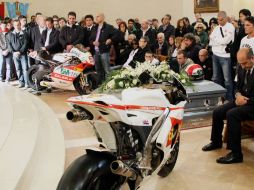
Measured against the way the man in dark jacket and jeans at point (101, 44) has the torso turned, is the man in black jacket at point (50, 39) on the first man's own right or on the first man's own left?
on the first man's own right

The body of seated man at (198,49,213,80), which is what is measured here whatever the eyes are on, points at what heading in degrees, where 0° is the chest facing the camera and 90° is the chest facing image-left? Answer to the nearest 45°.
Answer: approximately 45°

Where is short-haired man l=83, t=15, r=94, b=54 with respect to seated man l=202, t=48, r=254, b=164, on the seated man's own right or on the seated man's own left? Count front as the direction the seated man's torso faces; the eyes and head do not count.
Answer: on the seated man's own right

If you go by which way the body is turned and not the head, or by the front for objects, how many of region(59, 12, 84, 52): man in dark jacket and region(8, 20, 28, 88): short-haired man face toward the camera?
2

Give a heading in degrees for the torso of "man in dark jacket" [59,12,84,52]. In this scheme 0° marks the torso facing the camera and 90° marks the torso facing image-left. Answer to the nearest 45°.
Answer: approximately 0°

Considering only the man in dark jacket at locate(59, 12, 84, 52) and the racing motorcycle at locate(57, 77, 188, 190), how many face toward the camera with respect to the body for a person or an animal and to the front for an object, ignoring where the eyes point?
1

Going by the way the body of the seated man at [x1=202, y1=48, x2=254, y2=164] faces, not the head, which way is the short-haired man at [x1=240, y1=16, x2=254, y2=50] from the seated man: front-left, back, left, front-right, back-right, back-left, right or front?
back-right

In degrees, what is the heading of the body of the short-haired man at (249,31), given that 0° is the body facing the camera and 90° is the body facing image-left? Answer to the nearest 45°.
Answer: approximately 45°

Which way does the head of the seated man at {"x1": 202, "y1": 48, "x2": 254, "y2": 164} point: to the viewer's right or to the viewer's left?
to the viewer's left

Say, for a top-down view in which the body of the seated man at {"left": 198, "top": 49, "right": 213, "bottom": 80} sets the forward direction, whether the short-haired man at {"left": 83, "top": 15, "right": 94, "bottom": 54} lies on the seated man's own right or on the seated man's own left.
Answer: on the seated man's own right

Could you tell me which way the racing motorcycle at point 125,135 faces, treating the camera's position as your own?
facing away from the viewer and to the right of the viewer

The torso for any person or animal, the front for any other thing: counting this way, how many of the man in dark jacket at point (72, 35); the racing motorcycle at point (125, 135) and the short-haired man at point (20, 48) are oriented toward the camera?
2
